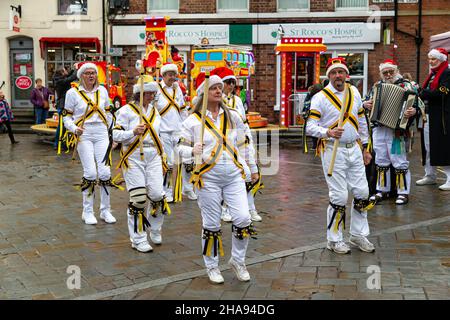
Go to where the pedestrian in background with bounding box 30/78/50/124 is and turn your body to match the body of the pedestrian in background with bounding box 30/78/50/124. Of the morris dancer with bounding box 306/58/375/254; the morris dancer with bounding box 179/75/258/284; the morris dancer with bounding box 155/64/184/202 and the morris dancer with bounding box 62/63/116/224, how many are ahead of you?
4

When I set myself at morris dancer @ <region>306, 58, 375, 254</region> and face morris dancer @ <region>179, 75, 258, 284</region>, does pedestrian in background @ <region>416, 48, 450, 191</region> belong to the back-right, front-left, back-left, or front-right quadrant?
back-right

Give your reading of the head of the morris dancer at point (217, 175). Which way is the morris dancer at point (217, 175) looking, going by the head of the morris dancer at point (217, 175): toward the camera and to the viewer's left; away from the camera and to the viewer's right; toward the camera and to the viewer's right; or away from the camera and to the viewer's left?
toward the camera and to the viewer's right

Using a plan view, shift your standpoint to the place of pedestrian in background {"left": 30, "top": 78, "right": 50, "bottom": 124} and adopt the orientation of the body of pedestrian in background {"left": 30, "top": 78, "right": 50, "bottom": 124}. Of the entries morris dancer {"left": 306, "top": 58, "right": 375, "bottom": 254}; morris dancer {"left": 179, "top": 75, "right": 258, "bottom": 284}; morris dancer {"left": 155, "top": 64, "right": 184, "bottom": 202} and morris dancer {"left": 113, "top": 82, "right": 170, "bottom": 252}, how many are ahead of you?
4

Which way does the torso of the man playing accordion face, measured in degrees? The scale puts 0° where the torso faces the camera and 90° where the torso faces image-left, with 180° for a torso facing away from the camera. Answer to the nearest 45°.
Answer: approximately 0°

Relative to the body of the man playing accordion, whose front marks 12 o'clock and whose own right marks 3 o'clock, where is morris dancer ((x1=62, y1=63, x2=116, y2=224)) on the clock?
The morris dancer is roughly at 2 o'clock from the man playing accordion.

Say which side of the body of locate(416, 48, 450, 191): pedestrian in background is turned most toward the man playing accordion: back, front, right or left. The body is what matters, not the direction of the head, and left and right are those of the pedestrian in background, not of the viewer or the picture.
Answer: front
